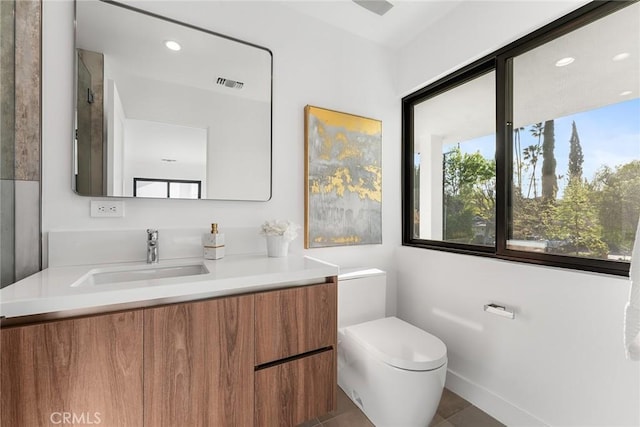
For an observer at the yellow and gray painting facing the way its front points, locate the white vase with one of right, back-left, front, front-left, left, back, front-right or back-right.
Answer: right

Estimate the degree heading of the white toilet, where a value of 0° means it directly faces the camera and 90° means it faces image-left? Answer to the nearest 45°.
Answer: approximately 315°

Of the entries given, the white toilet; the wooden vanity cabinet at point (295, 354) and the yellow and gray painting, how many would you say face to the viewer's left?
0

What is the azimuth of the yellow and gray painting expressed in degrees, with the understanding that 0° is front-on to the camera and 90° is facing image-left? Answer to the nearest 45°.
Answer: approximately 315°

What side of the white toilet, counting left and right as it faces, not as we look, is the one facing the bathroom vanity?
right

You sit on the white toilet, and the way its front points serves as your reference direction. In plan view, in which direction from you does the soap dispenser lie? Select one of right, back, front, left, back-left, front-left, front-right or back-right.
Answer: back-right
